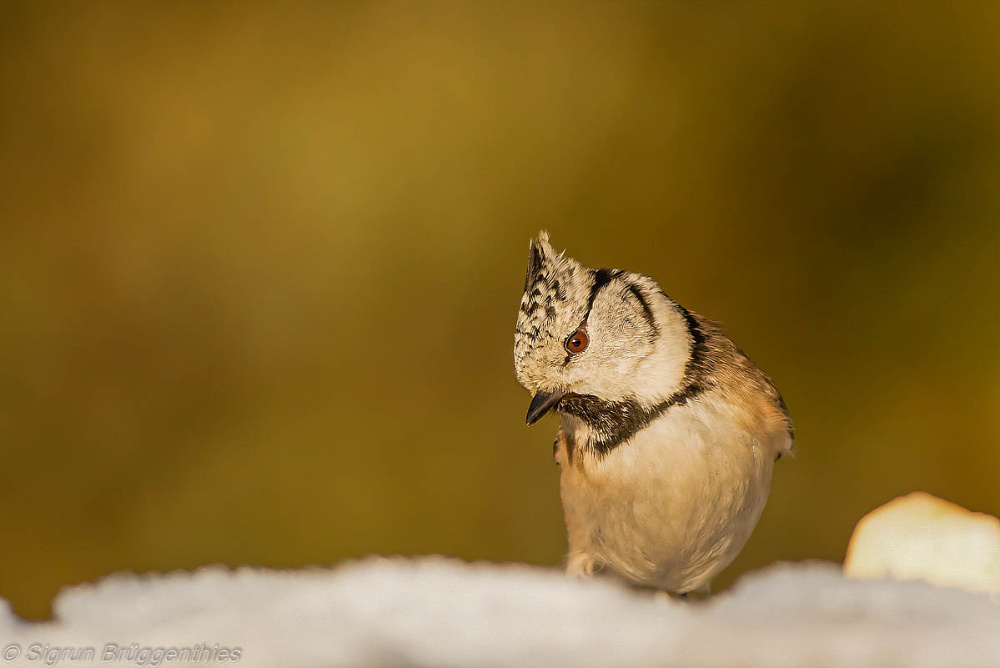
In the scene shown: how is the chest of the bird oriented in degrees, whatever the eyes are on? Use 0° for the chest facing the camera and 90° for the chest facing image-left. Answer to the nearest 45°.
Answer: approximately 45°
